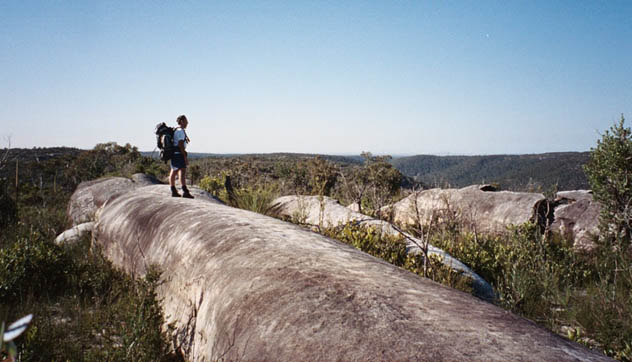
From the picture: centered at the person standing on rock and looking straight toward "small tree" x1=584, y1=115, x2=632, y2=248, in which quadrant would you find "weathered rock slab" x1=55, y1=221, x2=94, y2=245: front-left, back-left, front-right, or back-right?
back-right

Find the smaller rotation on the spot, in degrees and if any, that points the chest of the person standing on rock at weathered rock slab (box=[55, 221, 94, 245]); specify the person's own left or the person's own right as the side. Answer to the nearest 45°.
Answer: approximately 180°

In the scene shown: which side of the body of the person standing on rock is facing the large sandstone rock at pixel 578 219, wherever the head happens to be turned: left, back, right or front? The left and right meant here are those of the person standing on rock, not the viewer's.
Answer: front

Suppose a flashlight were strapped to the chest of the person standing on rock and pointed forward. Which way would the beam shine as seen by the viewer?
to the viewer's right

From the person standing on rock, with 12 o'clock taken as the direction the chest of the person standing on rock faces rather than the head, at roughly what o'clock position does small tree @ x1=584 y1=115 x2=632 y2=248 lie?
The small tree is roughly at 1 o'clock from the person standing on rock.

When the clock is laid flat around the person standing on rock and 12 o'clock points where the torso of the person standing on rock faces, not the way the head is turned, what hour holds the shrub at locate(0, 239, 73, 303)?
The shrub is roughly at 4 o'clock from the person standing on rock.

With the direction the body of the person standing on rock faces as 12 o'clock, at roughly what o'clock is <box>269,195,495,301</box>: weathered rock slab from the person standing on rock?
The weathered rock slab is roughly at 1 o'clock from the person standing on rock.
